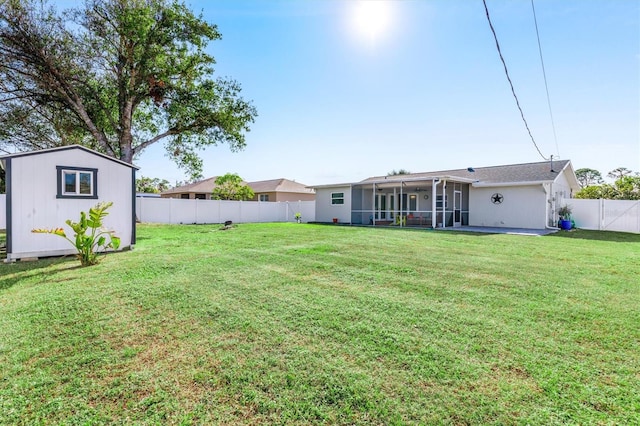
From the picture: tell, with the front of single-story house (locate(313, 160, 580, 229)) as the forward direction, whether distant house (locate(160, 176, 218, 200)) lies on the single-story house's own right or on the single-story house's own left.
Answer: on the single-story house's own left

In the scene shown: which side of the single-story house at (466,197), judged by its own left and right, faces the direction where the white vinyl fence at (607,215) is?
right

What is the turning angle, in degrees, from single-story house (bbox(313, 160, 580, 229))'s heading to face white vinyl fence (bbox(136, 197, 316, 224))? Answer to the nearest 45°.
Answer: approximately 90° to its left

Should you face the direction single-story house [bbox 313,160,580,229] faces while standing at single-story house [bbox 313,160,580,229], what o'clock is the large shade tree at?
The large shade tree is roughly at 8 o'clock from the single-story house.

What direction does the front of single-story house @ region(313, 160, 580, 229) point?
away from the camera
